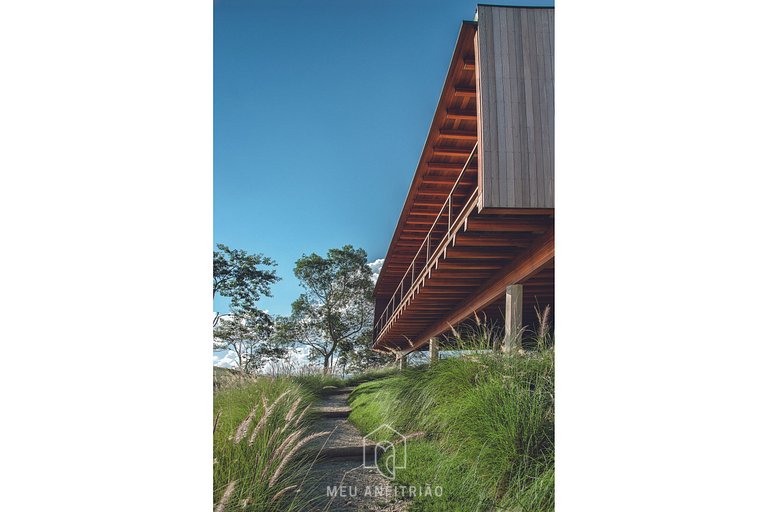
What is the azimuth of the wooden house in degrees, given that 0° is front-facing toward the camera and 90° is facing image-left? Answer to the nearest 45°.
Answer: approximately 90°

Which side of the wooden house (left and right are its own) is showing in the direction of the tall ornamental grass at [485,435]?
left
